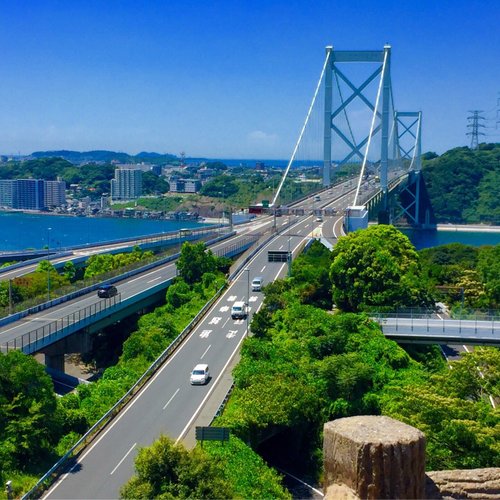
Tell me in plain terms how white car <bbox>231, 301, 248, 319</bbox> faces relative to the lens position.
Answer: facing the viewer and to the left of the viewer

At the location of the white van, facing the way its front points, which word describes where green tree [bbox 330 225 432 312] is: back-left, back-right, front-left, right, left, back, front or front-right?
left

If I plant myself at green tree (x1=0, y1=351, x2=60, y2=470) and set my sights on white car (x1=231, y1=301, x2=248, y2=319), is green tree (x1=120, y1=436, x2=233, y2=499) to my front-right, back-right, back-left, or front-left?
back-right

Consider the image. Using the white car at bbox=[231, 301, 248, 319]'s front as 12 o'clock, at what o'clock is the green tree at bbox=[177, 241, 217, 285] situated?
The green tree is roughly at 4 o'clock from the white car.

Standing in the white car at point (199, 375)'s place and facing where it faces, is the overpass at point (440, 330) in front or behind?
behind

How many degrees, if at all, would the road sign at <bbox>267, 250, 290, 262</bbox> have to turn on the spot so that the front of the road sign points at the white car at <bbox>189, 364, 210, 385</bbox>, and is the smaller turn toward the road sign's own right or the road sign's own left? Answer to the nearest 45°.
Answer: approximately 180°

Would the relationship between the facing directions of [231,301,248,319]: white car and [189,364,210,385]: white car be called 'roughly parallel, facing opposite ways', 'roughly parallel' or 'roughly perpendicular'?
roughly parallel

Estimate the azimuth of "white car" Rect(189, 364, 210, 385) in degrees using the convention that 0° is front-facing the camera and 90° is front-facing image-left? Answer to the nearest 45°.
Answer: approximately 45°

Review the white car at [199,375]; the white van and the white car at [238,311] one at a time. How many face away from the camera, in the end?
0

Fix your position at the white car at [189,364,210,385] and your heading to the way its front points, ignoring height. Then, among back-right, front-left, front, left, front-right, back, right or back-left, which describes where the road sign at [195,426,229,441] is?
front-left

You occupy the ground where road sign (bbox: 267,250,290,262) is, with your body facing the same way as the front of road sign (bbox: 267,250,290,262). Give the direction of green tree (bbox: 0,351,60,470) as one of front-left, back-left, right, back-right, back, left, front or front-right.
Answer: back

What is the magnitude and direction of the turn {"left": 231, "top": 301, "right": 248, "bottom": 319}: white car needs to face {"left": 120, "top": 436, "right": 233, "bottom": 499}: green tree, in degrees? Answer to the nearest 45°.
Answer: approximately 45° to its left

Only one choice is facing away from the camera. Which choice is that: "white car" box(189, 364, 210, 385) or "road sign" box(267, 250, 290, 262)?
the road sign

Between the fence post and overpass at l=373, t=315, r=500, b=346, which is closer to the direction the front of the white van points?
the fence post

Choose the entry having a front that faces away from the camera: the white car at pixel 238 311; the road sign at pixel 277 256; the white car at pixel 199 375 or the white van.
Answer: the road sign

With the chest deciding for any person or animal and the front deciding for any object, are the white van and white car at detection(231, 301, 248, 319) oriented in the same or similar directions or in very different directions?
same or similar directions

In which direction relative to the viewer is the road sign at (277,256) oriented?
away from the camera
